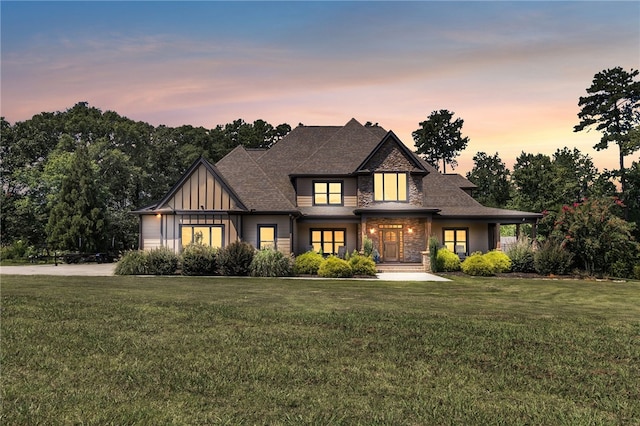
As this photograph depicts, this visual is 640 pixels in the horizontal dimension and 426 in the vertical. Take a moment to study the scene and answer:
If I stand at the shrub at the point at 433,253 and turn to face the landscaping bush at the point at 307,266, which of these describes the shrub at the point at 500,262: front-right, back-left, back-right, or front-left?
back-left

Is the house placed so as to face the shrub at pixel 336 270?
yes

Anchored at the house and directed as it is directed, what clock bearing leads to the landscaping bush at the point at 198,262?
The landscaping bush is roughly at 1 o'clock from the house.

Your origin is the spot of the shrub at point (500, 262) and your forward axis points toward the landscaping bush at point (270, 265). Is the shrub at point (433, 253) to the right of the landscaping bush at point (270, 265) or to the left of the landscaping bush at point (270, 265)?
right

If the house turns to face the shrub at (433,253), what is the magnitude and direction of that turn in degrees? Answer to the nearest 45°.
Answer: approximately 45° to its left

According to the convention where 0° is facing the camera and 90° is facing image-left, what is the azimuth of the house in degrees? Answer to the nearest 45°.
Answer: approximately 0°

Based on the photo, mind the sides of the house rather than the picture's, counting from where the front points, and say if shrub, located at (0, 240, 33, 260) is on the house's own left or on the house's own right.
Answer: on the house's own right

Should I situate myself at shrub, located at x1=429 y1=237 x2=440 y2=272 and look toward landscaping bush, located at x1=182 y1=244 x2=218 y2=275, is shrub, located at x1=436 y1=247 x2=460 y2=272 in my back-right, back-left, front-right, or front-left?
back-left

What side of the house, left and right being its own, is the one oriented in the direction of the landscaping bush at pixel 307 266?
front

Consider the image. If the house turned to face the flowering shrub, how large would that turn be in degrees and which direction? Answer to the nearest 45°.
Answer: approximately 45° to its left

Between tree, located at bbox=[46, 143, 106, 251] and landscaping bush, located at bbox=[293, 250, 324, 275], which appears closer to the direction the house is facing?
the landscaping bush
